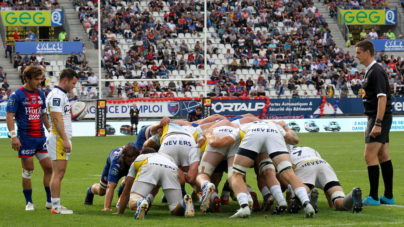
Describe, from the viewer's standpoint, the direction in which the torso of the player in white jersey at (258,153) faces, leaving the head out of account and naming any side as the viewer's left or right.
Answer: facing away from the viewer

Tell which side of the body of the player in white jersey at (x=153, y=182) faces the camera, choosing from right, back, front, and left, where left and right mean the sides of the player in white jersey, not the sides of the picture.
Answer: back

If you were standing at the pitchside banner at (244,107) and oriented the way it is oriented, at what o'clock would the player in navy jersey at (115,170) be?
The player in navy jersey is roughly at 12 o'clock from the pitchside banner.

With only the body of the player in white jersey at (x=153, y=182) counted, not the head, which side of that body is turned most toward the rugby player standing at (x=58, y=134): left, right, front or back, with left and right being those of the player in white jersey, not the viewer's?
left

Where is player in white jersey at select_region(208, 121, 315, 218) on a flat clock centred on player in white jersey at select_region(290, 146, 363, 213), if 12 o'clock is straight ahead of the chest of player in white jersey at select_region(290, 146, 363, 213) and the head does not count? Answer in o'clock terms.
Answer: player in white jersey at select_region(208, 121, 315, 218) is roughly at 9 o'clock from player in white jersey at select_region(290, 146, 363, 213).

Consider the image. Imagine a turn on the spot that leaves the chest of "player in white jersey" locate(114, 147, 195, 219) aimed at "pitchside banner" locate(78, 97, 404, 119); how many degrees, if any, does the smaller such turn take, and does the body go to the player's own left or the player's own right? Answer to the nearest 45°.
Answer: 0° — they already face it

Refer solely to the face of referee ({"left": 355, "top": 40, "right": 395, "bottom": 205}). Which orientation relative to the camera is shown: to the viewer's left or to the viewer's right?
to the viewer's left

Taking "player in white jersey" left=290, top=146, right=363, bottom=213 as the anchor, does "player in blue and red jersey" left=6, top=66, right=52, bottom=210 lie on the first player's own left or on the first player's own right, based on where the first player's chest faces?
on the first player's own left
